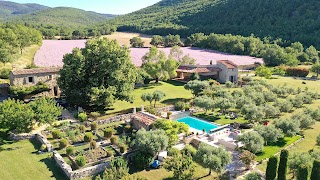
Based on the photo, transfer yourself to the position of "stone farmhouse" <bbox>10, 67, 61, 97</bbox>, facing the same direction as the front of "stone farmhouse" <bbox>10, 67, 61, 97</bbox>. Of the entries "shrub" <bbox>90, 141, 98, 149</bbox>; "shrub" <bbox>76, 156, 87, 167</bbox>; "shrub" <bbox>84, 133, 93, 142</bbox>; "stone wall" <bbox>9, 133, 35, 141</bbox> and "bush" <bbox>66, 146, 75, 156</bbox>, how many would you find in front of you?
5

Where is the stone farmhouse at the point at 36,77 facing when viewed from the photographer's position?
facing the viewer

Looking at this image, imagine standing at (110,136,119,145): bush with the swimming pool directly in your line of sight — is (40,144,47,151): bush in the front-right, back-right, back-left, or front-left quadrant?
back-left

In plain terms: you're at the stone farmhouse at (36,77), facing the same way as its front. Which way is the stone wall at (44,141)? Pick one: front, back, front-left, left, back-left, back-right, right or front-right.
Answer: front

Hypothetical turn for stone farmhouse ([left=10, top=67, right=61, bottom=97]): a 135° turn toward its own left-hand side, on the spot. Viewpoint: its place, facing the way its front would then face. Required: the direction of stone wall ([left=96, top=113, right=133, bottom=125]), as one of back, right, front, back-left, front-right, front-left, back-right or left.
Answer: right

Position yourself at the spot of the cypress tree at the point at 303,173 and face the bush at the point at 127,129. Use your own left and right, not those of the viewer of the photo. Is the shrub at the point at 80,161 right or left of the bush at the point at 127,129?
left

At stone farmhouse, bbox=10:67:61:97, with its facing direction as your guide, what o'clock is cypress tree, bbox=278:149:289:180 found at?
The cypress tree is roughly at 11 o'clock from the stone farmhouse.

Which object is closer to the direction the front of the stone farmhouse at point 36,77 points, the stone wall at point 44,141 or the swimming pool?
the stone wall

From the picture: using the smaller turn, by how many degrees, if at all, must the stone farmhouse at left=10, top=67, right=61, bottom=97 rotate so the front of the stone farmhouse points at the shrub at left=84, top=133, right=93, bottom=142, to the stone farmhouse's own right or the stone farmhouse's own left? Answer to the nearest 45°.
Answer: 0° — it already faces it

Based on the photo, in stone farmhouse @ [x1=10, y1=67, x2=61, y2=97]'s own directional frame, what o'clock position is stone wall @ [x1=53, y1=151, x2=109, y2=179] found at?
The stone wall is roughly at 12 o'clock from the stone farmhouse.

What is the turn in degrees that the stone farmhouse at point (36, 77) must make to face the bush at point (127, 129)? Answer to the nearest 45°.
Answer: approximately 45° to its left

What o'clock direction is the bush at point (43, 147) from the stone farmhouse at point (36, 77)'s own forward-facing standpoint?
The bush is roughly at 12 o'clock from the stone farmhouse.

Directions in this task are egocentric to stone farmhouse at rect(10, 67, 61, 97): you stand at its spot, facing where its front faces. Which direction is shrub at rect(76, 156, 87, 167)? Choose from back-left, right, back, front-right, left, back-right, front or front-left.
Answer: front

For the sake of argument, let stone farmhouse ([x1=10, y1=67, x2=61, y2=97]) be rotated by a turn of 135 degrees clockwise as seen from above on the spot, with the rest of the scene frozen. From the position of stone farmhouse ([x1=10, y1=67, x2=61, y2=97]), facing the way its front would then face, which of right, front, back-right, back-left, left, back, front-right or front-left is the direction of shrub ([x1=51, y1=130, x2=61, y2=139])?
back-left

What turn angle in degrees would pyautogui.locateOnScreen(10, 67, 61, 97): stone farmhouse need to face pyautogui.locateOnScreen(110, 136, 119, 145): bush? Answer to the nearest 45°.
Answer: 0° — it already faces it

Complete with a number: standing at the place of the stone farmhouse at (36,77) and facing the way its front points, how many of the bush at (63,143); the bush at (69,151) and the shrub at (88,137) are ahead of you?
3

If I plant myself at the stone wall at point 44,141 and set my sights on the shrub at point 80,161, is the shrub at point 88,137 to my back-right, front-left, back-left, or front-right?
front-left

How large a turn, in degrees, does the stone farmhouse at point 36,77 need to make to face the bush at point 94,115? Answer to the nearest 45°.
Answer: approximately 45° to its left

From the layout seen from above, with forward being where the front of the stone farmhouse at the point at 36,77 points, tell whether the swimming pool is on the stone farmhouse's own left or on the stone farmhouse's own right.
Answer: on the stone farmhouse's own left
